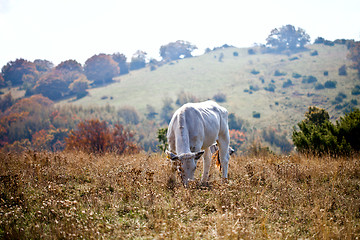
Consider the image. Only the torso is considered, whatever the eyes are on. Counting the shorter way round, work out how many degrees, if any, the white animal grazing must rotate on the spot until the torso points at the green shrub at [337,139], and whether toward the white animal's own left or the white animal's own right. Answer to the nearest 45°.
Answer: approximately 180°

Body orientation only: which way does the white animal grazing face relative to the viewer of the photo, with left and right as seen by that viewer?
facing the viewer and to the left of the viewer
